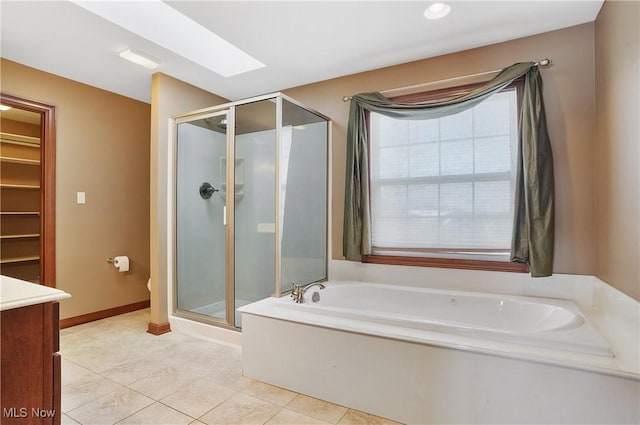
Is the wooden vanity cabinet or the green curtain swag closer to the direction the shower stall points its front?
the wooden vanity cabinet

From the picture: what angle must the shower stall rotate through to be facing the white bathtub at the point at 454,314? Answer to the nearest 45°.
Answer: approximately 90° to its left

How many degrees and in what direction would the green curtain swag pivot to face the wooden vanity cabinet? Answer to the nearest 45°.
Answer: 0° — it already faces it

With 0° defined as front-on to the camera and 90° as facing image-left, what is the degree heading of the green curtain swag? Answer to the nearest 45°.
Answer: approximately 45°

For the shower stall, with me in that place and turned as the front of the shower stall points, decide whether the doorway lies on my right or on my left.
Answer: on my right

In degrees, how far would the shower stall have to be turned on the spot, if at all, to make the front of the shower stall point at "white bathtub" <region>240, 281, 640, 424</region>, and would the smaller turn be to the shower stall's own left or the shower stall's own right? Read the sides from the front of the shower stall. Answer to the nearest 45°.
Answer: approximately 90° to the shower stall's own left
